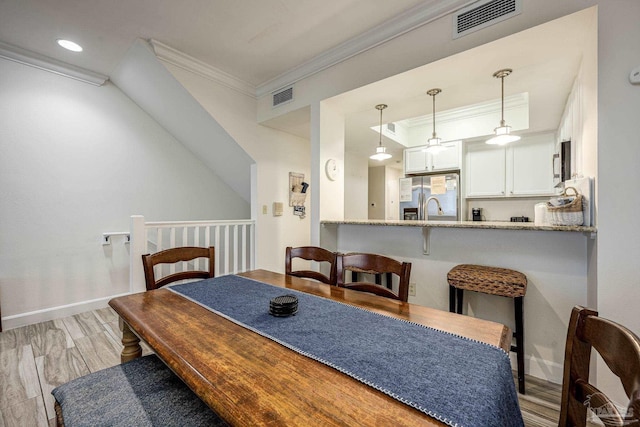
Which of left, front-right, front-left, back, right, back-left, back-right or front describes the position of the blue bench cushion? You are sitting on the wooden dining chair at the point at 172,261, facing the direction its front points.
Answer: front-right

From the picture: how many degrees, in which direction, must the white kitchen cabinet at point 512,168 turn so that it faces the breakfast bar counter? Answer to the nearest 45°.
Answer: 0° — it already faces it

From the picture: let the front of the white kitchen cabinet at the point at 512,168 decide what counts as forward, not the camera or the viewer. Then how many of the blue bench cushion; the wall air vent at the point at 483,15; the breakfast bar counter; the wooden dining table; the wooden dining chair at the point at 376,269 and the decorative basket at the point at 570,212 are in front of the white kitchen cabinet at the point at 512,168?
6

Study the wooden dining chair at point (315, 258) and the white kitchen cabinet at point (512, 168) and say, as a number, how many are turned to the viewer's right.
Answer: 0

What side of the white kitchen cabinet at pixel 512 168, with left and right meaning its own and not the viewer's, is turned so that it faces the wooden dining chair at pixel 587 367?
front

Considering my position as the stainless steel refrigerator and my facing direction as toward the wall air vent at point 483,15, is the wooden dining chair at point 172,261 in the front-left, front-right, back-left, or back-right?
front-right

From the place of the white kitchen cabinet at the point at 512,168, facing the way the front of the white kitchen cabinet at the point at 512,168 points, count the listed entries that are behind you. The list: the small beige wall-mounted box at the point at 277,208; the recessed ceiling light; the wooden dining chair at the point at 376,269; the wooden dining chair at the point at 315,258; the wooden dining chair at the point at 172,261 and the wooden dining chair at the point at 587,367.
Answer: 0

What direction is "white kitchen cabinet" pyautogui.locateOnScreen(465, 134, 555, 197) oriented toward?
toward the camera

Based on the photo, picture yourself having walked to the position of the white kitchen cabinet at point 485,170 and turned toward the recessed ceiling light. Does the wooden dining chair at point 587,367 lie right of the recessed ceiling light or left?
left

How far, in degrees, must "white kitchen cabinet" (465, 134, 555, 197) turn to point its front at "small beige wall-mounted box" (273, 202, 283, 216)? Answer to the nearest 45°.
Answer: approximately 45° to its right

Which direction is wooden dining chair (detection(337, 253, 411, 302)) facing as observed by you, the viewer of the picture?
facing the viewer and to the left of the viewer

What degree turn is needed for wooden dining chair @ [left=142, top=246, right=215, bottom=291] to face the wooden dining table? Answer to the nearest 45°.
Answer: approximately 45° to its right

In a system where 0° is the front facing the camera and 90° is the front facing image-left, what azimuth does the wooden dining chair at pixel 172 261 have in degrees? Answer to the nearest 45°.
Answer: approximately 315°

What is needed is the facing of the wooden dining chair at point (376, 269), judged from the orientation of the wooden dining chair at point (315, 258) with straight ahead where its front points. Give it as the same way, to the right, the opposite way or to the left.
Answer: the same way

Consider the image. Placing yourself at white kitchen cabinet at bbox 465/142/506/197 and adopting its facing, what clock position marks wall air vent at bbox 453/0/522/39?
The wall air vent is roughly at 12 o'clock from the white kitchen cabinet.

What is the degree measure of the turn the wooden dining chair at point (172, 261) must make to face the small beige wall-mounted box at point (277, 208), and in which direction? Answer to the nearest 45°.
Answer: approximately 90° to its left

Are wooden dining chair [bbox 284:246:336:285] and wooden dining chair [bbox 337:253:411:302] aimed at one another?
no

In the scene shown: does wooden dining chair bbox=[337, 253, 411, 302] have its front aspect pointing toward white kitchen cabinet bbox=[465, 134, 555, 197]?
no
